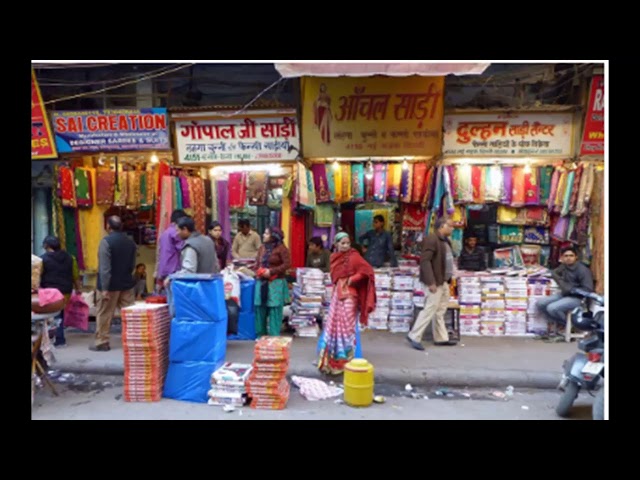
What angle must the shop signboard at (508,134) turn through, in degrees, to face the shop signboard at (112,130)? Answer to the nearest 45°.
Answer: approximately 90° to its right

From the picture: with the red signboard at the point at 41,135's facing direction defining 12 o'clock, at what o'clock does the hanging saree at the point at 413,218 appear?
The hanging saree is roughly at 10 o'clock from the red signboard.

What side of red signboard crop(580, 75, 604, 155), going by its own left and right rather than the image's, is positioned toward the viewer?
front

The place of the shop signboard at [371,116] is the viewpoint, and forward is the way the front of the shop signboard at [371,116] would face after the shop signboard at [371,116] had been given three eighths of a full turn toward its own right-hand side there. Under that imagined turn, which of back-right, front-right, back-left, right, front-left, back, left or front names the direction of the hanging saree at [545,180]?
back-right

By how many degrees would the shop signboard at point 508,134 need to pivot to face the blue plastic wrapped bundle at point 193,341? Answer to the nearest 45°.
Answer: approximately 45° to its right

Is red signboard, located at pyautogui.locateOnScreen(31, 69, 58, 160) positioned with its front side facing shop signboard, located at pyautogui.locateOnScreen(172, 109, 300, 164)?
no

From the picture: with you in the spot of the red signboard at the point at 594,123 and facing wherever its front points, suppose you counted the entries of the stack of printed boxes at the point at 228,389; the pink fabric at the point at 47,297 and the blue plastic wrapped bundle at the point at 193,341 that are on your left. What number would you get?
0

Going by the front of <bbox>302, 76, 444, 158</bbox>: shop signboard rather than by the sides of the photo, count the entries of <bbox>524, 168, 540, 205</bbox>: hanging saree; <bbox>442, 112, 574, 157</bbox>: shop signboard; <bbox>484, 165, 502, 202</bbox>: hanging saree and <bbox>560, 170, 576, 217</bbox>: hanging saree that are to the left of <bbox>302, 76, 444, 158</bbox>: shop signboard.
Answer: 4

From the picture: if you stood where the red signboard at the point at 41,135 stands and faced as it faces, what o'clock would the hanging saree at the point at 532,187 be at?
The hanging saree is roughly at 10 o'clock from the red signboard.

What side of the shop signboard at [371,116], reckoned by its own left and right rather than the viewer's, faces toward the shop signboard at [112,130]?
right

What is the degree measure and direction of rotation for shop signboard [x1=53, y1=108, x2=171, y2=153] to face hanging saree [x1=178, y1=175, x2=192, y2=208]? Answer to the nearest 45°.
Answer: approximately 45° to its left

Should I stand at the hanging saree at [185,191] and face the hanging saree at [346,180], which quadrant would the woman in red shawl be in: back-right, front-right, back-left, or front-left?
front-right

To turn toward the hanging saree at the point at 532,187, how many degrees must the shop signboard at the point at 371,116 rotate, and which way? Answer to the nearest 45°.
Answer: approximately 90° to its left

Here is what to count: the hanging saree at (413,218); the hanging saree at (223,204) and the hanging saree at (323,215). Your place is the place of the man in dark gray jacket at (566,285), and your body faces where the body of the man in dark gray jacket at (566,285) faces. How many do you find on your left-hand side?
0

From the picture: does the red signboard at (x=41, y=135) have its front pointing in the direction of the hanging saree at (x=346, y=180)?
no

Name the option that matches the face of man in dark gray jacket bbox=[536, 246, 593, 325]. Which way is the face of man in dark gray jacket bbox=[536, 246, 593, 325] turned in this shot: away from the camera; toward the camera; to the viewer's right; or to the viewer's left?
toward the camera

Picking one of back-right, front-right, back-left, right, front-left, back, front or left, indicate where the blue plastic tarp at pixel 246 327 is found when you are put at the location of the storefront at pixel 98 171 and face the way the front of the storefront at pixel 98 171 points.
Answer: front-left
